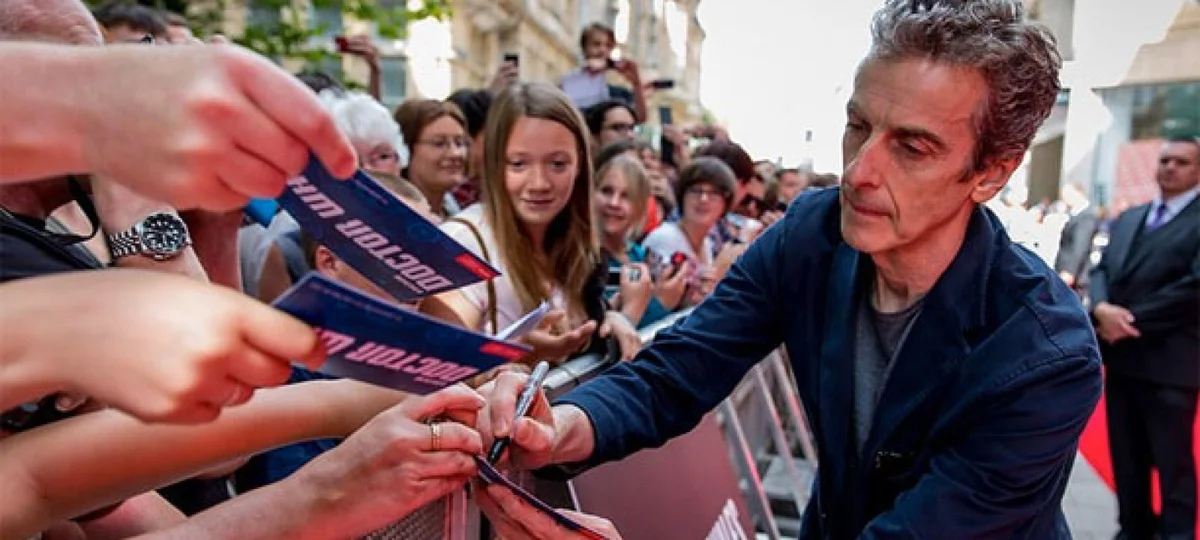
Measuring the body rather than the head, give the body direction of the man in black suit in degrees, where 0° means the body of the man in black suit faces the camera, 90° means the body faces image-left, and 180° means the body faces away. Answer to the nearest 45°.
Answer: approximately 45°

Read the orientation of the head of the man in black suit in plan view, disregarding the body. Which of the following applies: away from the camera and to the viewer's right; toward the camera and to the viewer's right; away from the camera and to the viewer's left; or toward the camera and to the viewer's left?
toward the camera and to the viewer's left

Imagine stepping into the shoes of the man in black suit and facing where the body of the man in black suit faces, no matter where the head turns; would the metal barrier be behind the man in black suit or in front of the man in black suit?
in front

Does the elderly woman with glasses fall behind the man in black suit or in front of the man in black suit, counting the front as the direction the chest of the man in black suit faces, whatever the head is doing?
in front
